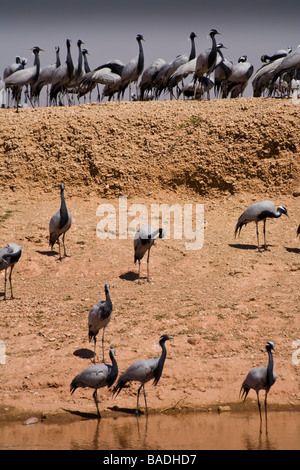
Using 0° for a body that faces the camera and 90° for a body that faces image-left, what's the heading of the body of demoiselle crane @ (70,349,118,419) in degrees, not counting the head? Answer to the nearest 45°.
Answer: approximately 270°

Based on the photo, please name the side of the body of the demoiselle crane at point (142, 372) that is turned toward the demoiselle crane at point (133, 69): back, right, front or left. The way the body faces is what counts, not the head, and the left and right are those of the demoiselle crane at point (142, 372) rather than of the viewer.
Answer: left

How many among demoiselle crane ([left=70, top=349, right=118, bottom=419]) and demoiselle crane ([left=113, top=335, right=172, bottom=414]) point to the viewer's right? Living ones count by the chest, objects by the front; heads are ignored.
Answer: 2

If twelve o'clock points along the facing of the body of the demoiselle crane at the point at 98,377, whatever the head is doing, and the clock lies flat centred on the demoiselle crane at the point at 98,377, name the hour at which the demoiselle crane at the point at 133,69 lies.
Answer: the demoiselle crane at the point at 133,69 is roughly at 9 o'clock from the demoiselle crane at the point at 98,377.

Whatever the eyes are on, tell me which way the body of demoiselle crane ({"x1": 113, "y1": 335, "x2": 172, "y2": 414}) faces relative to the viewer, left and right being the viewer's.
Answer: facing to the right of the viewer
